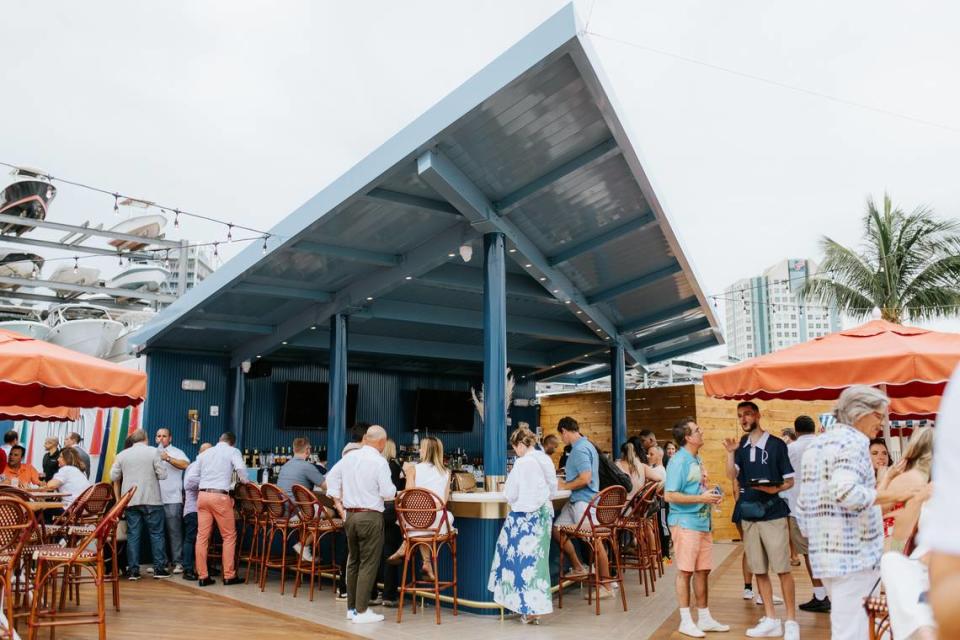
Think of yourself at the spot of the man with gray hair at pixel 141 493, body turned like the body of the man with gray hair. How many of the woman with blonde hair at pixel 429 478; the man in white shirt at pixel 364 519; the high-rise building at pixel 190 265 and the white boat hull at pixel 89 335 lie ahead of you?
2

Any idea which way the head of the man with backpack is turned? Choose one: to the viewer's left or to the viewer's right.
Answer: to the viewer's left

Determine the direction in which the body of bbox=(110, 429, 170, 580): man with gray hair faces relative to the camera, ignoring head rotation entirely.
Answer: away from the camera

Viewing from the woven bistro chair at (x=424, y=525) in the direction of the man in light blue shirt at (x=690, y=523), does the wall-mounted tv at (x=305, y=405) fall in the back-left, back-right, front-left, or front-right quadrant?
back-left

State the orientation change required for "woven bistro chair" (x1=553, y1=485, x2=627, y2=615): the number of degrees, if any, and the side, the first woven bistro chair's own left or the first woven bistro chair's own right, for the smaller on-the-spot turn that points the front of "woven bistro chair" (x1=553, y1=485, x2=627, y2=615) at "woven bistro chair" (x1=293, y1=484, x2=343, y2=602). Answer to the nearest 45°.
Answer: approximately 45° to the first woven bistro chair's own left

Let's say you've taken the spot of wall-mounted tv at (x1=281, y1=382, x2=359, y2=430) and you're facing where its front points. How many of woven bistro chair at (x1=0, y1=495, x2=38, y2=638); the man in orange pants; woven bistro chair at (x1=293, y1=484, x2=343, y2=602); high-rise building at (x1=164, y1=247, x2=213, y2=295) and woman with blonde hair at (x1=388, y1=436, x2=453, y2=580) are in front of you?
4

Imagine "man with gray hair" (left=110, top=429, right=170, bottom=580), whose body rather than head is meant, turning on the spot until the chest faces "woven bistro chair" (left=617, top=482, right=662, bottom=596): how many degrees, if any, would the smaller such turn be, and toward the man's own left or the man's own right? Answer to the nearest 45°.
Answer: approximately 135° to the man's own right

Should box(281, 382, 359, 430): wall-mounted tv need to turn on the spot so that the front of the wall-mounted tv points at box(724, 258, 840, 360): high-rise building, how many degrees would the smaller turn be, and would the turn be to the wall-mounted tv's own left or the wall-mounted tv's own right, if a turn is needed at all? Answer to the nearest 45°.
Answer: approximately 90° to the wall-mounted tv's own left

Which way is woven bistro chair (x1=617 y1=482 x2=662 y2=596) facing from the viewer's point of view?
to the viewer's left

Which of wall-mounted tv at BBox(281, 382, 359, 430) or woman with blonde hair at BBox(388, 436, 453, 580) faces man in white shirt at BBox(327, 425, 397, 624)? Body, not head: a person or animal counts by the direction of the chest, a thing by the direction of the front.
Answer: the wall-mounted tv
